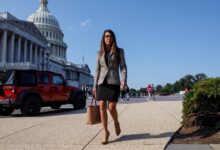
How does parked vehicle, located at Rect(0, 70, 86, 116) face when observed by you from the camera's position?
facing away from the viewer and to the right of the viewer

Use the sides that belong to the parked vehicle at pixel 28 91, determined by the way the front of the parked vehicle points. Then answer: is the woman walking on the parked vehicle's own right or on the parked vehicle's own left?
on the parked vehicle's own right

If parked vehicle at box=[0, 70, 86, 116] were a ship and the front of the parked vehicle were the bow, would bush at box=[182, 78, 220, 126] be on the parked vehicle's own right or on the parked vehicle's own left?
on the parked vehicle's own right

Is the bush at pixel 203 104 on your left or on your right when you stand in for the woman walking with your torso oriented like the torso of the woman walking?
on your left

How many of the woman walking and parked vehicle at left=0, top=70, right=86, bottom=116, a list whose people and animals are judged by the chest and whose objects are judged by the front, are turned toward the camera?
1
